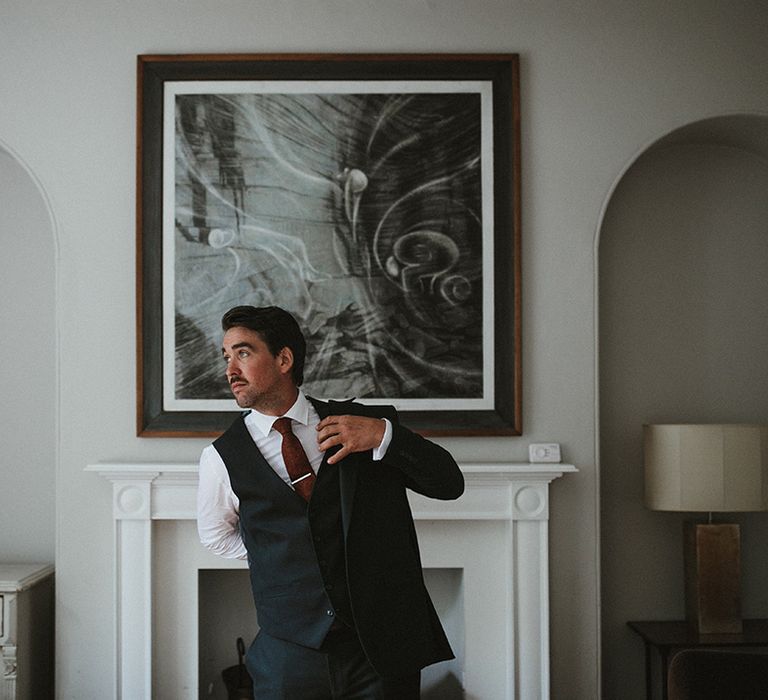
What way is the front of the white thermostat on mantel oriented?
toward the camera

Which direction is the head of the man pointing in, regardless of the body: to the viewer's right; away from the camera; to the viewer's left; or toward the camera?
to the viewer's left

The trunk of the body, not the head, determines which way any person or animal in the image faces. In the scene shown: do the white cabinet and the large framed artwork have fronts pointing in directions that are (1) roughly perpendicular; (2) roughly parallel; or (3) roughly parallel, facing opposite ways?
roughly parallel

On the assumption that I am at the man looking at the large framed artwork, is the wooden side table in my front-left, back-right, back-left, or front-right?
front-right

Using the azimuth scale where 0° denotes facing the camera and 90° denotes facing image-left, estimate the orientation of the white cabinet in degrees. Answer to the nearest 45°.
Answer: approximately 0°

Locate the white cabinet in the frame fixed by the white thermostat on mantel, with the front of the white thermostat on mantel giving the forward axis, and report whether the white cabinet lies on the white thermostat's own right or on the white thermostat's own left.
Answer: on the white thermostat's own right

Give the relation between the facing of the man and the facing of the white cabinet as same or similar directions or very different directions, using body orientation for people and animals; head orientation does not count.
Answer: same or similar directions

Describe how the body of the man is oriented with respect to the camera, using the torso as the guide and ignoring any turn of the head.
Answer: toward the camera

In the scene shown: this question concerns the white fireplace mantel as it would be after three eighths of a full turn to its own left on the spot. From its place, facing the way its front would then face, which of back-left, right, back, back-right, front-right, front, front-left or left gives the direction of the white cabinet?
back-left

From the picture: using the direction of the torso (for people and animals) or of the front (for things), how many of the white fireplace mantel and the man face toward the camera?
2

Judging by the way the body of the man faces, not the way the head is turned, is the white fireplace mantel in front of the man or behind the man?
behind

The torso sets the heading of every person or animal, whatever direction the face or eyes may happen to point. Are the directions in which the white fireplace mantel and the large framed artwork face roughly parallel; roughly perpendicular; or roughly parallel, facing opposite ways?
roughly parallel

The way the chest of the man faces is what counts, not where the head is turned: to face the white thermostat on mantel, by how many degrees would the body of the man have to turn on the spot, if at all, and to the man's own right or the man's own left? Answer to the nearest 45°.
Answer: approximately 135° to the man's own left

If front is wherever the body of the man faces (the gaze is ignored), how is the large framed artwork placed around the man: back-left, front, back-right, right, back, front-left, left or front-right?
back

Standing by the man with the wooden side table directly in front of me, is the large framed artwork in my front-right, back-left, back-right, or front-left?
front-left
